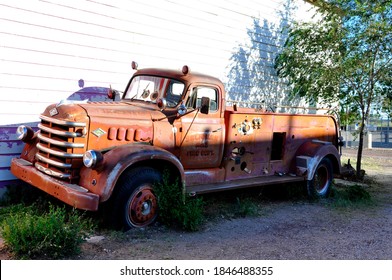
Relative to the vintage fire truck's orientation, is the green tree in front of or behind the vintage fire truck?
behind

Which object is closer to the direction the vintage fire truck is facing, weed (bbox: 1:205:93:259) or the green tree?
the weed

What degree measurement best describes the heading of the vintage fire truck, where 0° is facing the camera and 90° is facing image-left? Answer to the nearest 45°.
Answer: approximately 45°

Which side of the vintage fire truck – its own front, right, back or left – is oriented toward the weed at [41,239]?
front

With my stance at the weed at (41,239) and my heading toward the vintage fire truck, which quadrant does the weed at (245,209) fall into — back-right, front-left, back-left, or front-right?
front-right
